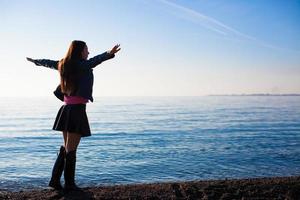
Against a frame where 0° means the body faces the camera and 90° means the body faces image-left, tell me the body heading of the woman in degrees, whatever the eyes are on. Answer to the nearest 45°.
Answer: approximately 225°

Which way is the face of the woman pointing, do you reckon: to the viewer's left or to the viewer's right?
to the viewer's right
